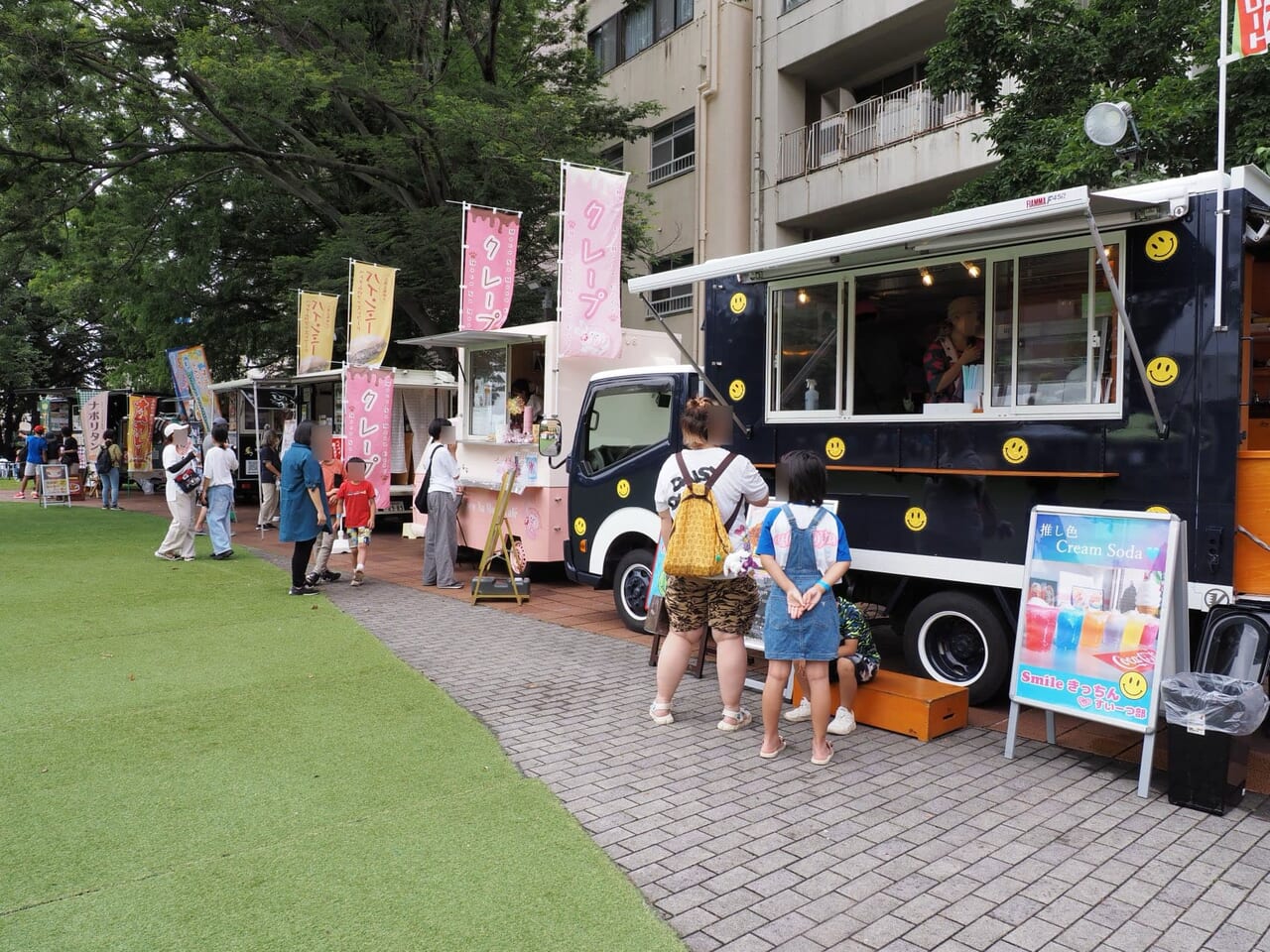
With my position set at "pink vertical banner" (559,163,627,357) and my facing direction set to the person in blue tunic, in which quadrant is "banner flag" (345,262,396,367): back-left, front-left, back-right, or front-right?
front-right

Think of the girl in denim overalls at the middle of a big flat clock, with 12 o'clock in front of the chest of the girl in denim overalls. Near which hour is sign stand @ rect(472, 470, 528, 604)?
The sign stand is roughly at 11 o'clock from the girl in denim overalls.

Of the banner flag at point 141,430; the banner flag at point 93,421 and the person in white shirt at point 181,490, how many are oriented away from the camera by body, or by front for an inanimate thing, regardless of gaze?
0

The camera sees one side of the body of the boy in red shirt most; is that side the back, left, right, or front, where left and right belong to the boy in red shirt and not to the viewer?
front

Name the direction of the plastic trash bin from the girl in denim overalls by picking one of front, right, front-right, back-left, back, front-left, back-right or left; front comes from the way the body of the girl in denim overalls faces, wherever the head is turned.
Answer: right

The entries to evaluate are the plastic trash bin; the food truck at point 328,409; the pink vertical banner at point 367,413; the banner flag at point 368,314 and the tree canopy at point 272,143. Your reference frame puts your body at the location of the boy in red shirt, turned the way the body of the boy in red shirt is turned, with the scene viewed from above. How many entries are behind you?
4

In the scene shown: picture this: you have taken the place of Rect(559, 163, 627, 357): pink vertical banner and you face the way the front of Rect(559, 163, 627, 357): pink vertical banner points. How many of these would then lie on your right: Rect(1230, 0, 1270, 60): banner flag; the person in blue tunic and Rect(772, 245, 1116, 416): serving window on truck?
1

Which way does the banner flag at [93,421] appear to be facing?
toward the camera

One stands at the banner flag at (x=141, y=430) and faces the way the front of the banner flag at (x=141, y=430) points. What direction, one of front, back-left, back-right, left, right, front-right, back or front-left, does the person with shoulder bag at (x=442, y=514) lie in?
front

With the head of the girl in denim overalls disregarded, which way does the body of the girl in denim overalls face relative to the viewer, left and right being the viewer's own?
facing away from the viewer

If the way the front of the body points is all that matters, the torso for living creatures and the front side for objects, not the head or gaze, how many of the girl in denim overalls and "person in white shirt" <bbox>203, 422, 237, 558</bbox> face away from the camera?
2
